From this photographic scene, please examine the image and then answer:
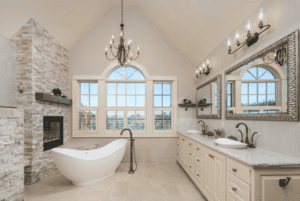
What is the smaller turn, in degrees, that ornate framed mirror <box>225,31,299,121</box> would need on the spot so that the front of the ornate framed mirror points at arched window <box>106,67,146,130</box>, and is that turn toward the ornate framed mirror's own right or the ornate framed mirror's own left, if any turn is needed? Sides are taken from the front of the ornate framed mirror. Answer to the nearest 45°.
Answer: approximately 90° to the ornate framed mirror's own right

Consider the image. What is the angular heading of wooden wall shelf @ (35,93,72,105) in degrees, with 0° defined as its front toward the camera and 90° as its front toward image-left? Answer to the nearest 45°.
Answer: approximately 315°

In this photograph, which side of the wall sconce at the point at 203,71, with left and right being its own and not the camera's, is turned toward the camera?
left

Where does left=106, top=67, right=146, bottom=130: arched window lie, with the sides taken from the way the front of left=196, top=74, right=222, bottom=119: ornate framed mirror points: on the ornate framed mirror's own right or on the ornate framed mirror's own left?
on the ornate framed mirror's own right

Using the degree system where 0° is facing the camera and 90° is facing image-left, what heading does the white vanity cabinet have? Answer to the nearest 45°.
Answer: approximately 45°

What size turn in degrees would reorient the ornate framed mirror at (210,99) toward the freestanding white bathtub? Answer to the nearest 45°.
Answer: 0° — it already faces it
